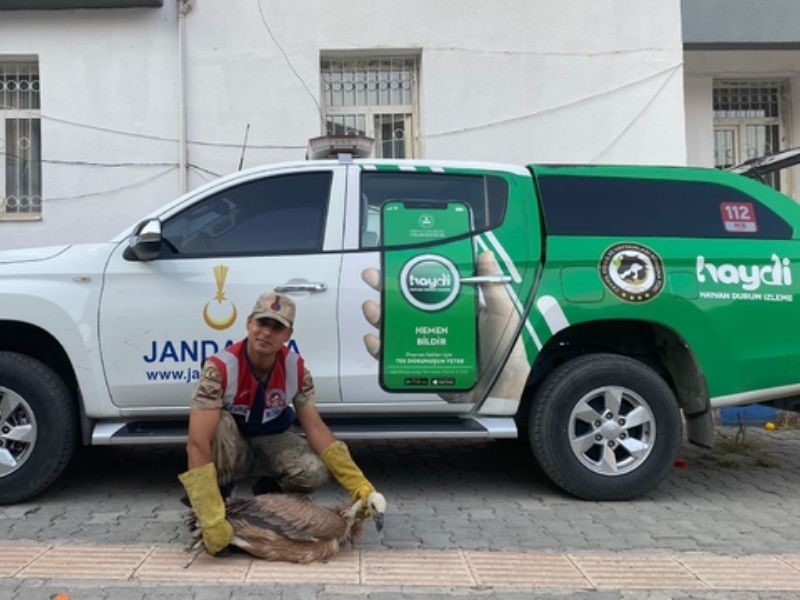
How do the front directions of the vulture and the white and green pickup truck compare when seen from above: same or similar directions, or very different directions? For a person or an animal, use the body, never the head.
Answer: very different directions

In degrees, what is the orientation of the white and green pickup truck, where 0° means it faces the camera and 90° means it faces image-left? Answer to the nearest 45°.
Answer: approximately 90°

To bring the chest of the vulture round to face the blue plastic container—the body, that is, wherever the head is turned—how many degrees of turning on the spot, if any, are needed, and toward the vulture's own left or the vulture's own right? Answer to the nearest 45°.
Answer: approximately 45° to the vulture's own left

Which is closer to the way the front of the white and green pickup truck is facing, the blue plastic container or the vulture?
the vulture

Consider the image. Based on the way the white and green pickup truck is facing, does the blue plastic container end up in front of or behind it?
behind

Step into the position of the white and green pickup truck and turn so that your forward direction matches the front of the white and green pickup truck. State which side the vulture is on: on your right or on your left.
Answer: on your left

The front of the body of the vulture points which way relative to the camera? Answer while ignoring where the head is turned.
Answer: to the viewer's right

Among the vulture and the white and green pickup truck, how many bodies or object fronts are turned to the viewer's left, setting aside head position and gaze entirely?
1
